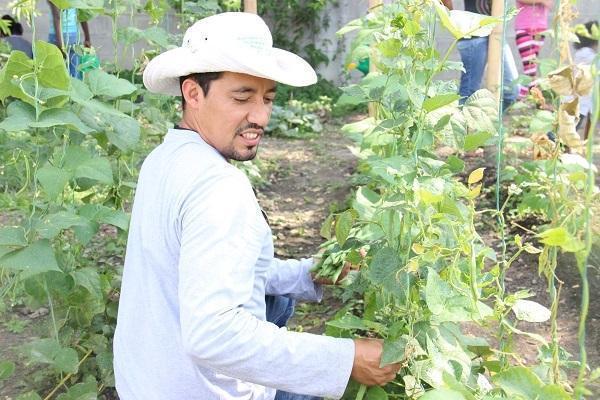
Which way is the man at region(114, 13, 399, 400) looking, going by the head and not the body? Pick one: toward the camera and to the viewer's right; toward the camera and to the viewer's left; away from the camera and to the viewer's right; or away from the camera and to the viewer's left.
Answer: toward the camera and to the viewer's right

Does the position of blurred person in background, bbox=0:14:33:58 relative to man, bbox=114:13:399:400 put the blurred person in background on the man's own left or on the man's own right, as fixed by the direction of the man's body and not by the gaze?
on the man's own left

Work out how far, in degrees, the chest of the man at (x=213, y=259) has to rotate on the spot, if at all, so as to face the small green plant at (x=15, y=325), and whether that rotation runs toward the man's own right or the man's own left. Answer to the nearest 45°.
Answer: approximately 135° to the man's own left

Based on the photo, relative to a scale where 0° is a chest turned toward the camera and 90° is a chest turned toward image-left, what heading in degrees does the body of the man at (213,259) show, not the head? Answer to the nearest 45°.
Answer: approximately 270°
